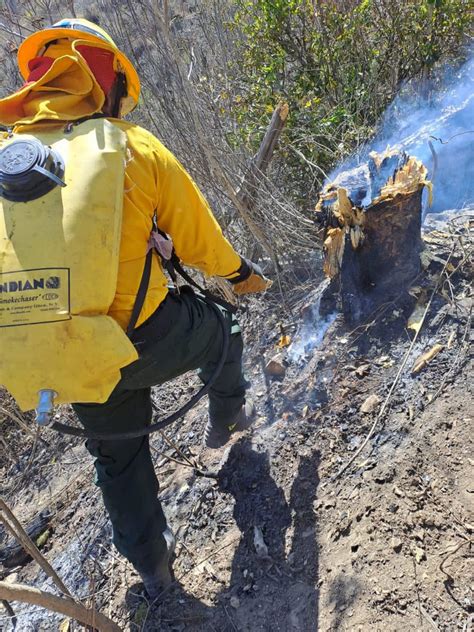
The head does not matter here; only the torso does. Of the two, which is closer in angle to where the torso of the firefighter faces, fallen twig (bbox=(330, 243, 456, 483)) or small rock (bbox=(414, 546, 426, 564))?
the fallen twig

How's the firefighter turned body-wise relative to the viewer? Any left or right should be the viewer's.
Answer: facing away from the viewer and to the right of the viewer

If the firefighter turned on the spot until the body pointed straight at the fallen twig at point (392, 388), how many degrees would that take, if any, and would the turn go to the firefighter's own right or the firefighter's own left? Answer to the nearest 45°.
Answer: approximately 45° to the firefighter's own right

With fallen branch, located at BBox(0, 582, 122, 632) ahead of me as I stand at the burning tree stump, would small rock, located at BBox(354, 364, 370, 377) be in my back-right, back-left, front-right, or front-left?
front-left

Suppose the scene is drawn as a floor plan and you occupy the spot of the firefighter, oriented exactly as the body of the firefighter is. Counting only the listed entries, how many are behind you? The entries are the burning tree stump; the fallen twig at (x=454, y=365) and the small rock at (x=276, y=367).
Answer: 0

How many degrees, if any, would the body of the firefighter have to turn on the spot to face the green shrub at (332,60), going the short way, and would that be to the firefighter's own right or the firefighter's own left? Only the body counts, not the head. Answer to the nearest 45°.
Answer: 0° — they already face it

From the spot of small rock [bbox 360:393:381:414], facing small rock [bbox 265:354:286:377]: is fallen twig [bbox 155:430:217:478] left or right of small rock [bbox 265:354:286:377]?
left

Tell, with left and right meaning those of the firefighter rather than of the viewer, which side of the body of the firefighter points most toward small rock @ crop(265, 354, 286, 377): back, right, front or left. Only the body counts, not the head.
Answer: front

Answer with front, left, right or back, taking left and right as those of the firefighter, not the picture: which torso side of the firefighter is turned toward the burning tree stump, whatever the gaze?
front

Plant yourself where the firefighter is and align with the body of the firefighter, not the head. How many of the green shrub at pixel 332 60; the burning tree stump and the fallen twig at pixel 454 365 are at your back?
0

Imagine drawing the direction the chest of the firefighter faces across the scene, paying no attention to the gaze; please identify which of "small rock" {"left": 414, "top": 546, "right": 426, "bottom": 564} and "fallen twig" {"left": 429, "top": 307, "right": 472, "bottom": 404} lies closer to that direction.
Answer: the fallen twig

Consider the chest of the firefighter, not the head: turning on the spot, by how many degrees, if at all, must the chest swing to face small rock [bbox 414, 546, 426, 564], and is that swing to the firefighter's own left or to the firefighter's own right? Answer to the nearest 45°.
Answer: approximately 90° to the firefighter's own right
